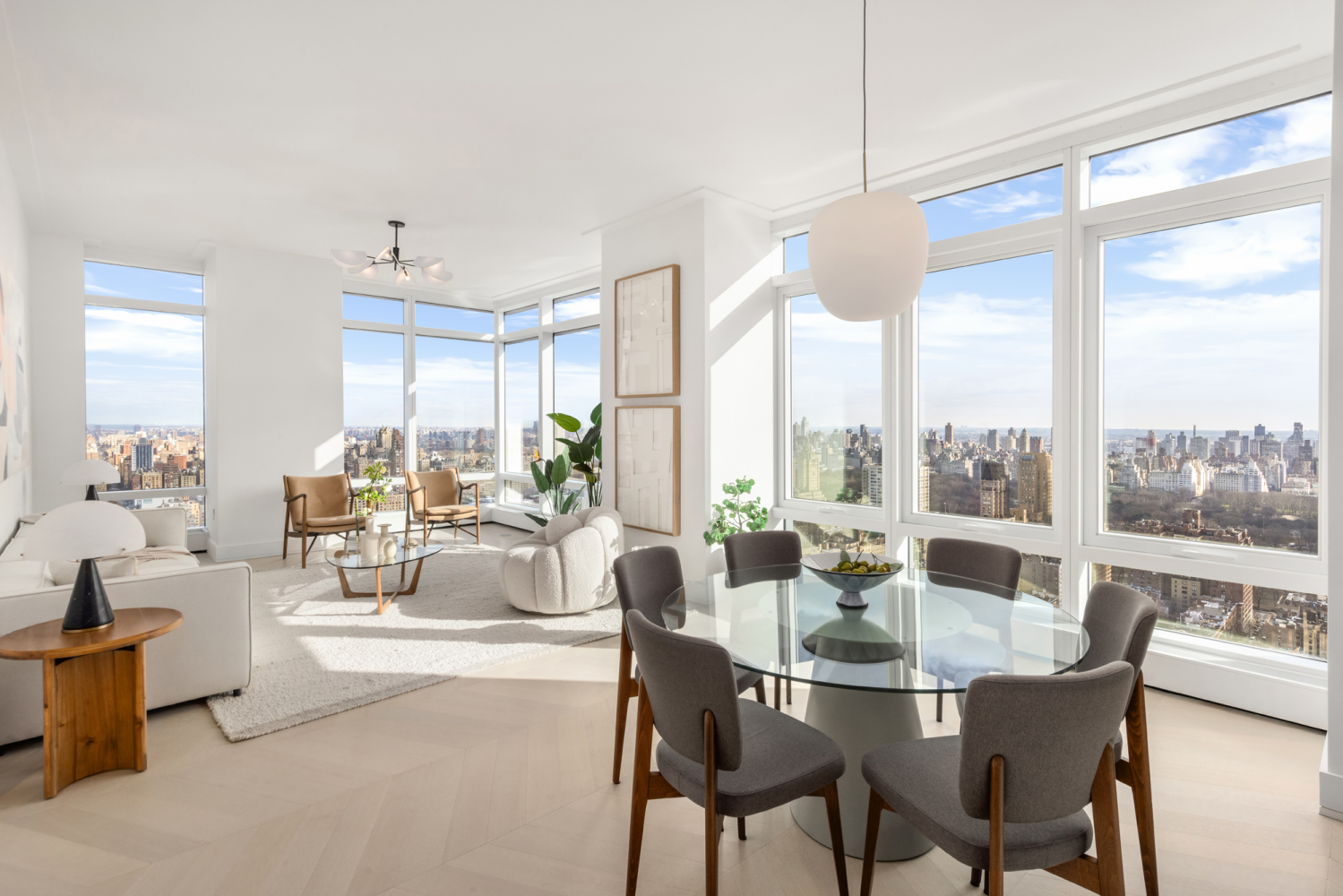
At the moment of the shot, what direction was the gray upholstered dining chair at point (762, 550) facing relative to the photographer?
facing the viewer and to the right of the viewer

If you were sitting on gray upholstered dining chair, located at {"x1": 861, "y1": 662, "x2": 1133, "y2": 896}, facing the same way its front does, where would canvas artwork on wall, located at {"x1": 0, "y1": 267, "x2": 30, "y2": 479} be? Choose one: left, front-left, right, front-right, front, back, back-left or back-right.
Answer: front-left

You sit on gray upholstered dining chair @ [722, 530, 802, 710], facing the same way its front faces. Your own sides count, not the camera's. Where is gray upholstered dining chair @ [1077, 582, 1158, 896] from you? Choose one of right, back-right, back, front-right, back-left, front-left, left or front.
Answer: front

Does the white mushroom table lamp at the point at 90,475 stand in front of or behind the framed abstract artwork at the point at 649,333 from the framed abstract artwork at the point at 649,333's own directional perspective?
in front

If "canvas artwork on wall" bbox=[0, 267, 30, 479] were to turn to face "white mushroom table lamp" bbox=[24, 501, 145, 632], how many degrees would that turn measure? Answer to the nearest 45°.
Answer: approximately 90° to its right

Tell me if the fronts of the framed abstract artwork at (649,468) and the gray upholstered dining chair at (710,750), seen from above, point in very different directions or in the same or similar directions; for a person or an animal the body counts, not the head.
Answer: very different directions

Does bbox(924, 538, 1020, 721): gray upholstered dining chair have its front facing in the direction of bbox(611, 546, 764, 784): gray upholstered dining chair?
no

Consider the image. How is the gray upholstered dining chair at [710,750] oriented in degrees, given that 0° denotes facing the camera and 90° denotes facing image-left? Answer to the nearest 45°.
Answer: approximately 225°

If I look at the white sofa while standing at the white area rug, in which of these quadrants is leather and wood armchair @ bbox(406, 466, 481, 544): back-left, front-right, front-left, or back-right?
back-right

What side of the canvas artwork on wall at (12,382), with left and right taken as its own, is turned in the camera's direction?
right

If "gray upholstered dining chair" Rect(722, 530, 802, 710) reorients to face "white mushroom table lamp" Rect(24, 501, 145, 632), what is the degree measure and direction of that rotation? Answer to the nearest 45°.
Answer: approximately 90° to its right

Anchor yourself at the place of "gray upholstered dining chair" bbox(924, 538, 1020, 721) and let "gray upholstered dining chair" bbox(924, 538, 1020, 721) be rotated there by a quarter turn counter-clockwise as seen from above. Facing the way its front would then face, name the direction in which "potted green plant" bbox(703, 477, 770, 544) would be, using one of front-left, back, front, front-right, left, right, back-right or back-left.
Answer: back

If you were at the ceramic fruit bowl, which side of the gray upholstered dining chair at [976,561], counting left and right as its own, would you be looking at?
front
